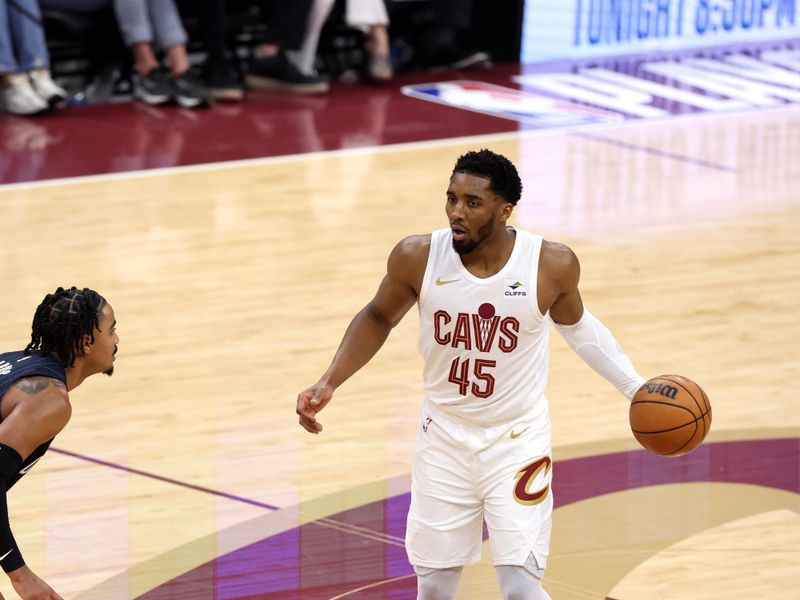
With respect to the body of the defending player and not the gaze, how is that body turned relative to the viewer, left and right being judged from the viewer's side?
facing to the right of the viewer

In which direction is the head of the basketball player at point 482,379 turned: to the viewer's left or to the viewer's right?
to the viewer's left

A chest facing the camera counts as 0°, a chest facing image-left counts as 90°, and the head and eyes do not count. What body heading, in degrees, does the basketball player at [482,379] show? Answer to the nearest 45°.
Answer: approximately 0°

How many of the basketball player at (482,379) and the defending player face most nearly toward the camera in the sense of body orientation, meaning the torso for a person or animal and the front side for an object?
1

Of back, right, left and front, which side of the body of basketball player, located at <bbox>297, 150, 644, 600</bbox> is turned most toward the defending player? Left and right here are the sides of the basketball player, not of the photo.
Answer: right

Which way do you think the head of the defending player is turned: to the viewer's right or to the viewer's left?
to the viewer's right

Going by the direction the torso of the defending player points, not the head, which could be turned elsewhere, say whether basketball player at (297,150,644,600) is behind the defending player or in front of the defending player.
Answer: in front

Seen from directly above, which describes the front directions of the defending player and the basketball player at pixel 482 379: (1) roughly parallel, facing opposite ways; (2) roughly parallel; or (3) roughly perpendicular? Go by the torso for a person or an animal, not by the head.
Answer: roughly perpendicular
